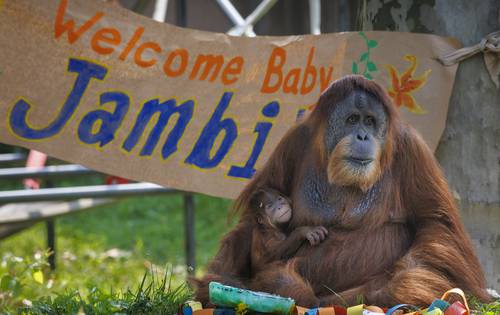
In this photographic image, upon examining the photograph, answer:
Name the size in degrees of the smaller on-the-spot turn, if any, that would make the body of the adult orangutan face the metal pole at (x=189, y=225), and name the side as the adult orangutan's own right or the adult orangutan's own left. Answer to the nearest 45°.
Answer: approximately 135° to the adult orangutan's own right

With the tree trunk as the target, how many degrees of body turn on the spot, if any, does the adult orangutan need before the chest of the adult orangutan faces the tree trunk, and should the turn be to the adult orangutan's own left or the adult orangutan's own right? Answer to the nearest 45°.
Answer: approximately 135° to the adult orangutan's own left

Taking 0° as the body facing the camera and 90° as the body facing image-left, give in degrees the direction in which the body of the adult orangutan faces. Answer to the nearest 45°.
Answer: approximately 0°

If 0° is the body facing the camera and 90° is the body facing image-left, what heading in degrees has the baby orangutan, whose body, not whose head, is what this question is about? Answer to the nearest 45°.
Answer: approximately 315°

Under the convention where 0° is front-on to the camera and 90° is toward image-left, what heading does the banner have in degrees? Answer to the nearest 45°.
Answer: approximately 0°
